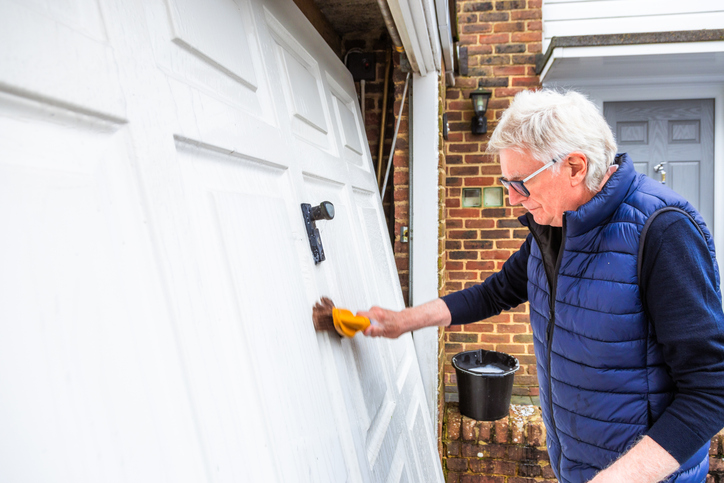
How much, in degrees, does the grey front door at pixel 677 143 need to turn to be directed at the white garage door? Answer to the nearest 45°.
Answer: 0° — it already faces it

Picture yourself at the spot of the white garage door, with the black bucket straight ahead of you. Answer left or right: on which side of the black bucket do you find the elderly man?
right

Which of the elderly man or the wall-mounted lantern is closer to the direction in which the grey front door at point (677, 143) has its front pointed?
the elderly man

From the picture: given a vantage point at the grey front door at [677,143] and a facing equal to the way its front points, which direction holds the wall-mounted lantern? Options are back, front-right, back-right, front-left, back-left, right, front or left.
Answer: front-right

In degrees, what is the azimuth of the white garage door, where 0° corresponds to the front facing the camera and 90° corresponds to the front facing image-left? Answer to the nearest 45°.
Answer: approximately 315°

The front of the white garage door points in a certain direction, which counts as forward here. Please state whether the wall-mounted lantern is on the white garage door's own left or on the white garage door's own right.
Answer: on the white garage door's own left

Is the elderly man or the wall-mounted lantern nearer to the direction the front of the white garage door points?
the elderly man

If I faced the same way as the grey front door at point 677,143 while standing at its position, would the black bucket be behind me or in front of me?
in front

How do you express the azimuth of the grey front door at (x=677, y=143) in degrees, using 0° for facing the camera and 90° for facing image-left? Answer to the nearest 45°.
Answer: approximately 0°

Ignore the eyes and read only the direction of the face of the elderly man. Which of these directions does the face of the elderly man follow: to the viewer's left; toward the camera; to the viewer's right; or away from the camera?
to the viewer's left

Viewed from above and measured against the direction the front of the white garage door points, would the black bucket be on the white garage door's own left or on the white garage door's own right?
on the white garage door's own left
